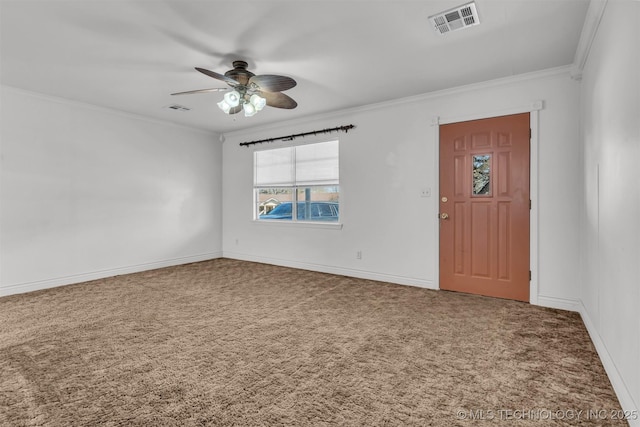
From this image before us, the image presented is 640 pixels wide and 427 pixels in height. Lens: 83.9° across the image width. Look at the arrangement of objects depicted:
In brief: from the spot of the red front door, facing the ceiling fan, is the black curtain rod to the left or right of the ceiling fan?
right

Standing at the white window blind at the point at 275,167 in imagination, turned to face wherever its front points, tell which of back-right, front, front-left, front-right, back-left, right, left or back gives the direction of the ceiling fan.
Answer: front-left

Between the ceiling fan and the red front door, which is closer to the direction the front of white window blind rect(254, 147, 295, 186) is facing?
the ceiling fan

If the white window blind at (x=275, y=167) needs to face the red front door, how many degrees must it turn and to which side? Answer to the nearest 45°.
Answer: approximately 90° to its left

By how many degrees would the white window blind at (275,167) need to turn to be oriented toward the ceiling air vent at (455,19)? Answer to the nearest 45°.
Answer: approximately 45° to its left

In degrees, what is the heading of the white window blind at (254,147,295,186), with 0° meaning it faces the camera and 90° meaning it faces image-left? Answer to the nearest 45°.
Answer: approximately 45°
